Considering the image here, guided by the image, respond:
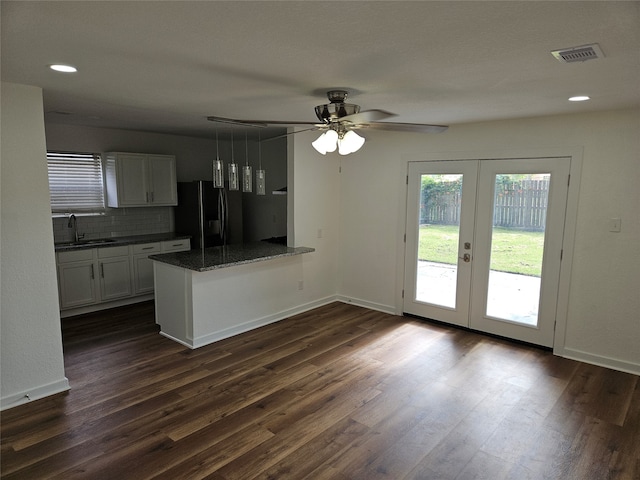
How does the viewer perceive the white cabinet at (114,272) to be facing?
facing the viewer and to the right of the viewer

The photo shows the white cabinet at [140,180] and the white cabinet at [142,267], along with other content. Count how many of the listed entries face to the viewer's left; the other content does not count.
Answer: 0

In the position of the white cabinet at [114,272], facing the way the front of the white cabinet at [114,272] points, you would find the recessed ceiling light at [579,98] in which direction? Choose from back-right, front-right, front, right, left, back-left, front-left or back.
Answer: front

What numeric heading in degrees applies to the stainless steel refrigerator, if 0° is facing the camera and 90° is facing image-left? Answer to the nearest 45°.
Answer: approximately 315°

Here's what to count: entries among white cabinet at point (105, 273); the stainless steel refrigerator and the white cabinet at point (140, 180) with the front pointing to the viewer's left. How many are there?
0

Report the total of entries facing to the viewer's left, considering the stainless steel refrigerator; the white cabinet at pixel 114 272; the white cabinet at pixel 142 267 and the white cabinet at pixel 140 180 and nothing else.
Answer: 0

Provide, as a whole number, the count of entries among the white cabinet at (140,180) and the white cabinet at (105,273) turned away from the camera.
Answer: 0
